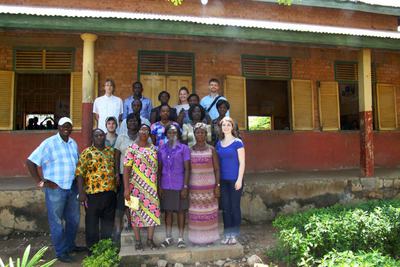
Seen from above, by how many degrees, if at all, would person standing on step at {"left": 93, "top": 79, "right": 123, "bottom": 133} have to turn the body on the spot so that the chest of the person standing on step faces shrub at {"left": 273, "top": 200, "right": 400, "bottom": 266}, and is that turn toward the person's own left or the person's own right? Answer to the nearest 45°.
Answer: approximately 45° to the person's own left

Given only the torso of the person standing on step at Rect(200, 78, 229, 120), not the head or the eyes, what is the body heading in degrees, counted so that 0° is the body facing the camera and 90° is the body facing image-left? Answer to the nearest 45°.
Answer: approximately 0°

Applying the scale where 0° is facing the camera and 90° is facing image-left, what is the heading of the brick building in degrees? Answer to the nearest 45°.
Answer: approximately 0°

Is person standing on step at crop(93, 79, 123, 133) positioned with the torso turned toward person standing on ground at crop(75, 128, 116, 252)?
yes

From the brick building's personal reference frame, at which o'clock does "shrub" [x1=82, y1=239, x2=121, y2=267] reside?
The shrub is roughly at 1 o'clock from the brick building.

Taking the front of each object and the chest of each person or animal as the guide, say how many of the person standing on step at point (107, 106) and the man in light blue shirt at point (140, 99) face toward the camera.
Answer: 2

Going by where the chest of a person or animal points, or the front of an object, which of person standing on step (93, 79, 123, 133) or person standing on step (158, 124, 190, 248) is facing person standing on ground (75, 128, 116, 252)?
person standing on step (93, 79, 123, 133)

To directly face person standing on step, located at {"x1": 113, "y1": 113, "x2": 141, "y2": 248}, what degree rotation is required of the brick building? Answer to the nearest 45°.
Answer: approximately 45° to its right

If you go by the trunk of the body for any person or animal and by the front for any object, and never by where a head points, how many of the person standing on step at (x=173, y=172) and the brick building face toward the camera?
2

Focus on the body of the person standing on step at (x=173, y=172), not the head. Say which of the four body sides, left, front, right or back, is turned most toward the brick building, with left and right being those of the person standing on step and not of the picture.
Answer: back

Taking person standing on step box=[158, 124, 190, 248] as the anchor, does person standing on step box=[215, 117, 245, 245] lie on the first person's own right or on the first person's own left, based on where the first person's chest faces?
on the first person's own left

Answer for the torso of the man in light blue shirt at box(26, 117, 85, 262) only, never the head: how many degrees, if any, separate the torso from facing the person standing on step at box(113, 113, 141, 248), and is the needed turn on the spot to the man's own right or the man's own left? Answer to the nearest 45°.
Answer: approximately 45° to the man's own left
